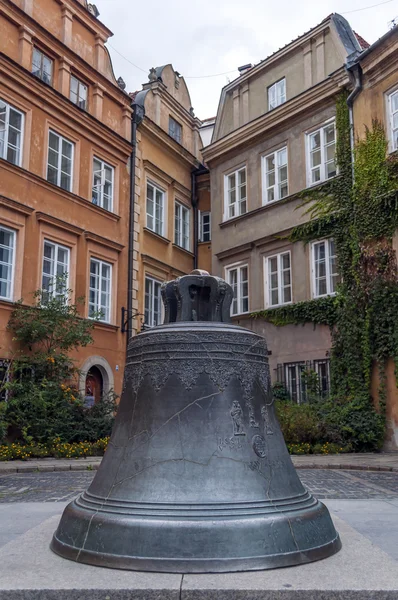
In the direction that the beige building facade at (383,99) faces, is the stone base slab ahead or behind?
ahead

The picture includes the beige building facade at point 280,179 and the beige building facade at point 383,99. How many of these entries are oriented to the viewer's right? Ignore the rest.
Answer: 0
